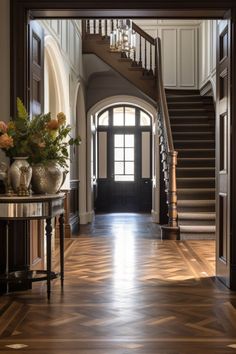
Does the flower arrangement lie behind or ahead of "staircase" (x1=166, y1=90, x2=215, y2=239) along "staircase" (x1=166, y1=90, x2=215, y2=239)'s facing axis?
ahead

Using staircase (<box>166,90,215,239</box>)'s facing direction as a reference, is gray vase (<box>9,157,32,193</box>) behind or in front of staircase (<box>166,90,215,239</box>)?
in front

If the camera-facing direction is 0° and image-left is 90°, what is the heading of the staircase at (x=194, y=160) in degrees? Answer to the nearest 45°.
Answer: approximately 0°

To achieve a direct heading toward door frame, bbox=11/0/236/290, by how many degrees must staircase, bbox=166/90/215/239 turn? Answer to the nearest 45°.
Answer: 0° — it already faces it

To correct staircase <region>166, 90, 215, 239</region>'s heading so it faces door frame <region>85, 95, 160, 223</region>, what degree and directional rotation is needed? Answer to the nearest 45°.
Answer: approximately 135° to its right

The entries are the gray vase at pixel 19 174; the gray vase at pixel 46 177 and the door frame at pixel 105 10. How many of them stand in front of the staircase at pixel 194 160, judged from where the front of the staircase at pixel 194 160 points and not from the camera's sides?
3
